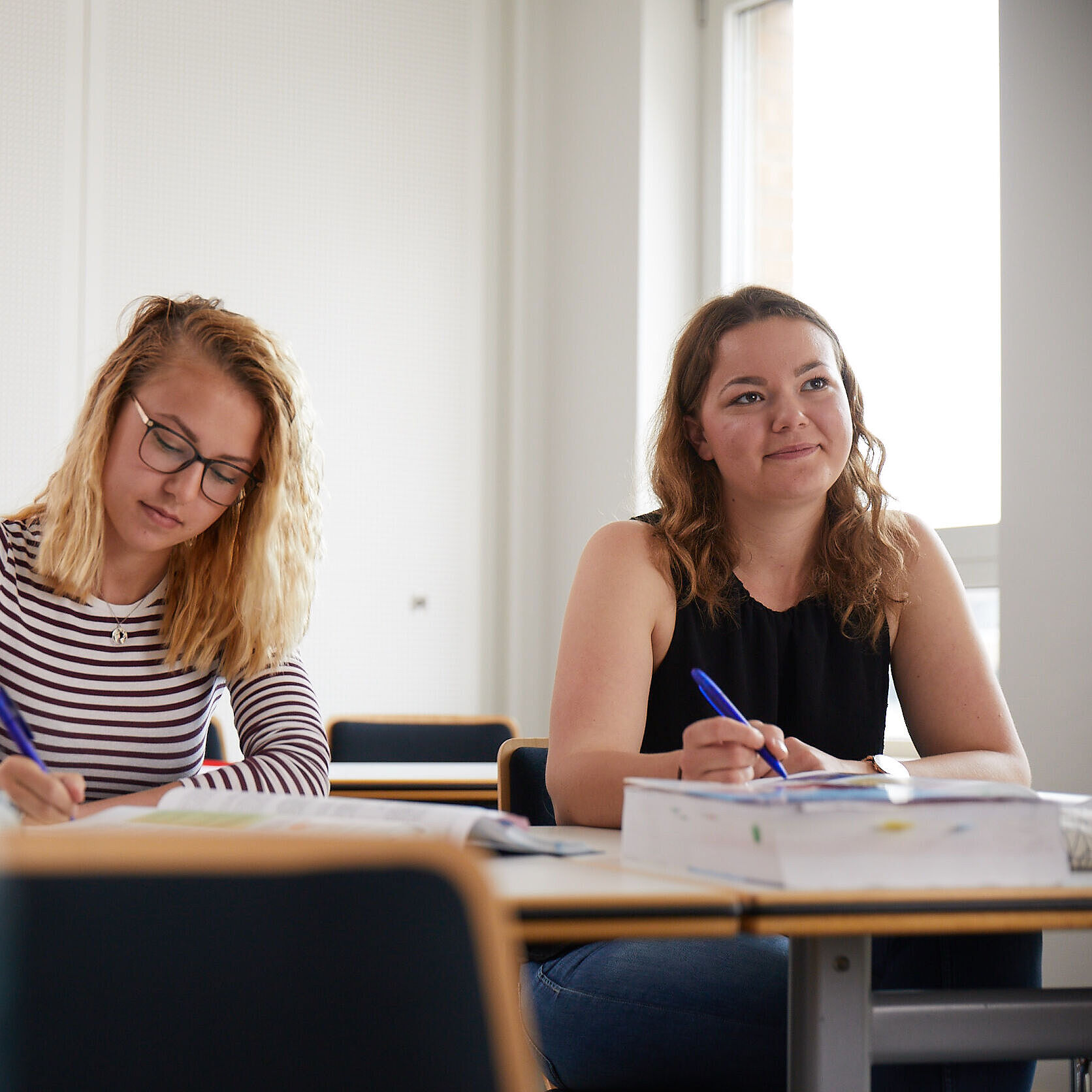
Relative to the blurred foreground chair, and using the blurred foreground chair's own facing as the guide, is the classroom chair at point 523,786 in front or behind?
in front

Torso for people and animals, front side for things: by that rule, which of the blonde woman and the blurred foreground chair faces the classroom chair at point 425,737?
the blurred foreground chair

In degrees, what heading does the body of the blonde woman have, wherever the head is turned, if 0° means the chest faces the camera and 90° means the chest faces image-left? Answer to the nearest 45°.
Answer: approximately 0°

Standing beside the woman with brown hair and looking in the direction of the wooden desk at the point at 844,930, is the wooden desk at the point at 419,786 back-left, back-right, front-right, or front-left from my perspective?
back-right

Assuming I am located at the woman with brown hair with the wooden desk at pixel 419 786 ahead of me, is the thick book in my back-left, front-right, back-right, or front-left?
back-left

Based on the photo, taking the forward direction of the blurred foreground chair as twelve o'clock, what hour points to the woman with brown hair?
The woman with brown hair is roughly at 1 o'clock from the blurred foreground chair.

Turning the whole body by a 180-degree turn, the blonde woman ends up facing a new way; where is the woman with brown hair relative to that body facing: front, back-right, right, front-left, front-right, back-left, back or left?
right

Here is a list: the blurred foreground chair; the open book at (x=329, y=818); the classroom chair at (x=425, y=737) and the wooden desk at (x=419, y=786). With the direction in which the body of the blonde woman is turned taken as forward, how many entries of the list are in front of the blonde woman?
2

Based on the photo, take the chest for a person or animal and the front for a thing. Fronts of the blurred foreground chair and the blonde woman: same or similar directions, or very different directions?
very different directions

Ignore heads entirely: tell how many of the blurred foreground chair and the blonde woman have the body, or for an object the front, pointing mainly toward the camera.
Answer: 1

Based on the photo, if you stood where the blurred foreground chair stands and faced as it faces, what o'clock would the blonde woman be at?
The blonde woman is roughly at 12 o'clock from the blurred foreground chair.

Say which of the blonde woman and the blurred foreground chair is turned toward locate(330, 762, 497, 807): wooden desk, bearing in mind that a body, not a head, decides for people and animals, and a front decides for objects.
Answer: the blurred foreground chair

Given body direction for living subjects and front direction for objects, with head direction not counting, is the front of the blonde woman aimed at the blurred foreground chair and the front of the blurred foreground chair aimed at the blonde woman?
yes
